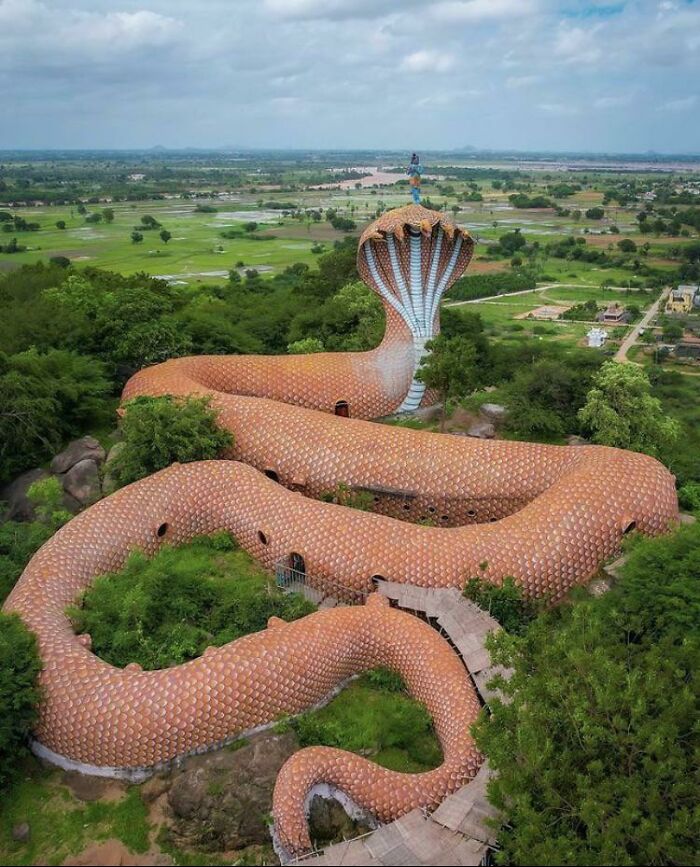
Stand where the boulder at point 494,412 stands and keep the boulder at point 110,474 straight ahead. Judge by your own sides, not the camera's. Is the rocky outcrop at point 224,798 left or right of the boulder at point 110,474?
left

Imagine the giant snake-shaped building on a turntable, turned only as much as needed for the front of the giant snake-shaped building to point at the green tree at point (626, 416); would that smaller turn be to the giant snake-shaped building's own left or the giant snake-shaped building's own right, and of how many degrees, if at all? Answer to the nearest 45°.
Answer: approximately 90° to the giant snake-shaped building's own left

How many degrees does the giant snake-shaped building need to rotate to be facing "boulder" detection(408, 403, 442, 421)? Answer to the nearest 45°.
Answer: approximately 135° to its left

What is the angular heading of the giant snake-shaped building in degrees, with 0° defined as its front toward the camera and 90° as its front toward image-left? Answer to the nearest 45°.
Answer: approximately 315°

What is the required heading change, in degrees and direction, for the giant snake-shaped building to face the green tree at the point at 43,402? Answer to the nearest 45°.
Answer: approximately 180°

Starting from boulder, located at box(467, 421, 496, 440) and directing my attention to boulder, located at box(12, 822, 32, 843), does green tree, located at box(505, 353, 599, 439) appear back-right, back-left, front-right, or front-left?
back-left

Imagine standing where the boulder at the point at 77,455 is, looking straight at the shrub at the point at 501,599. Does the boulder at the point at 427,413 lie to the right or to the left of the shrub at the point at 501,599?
left

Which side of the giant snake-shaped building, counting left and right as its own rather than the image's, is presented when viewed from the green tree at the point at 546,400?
left
